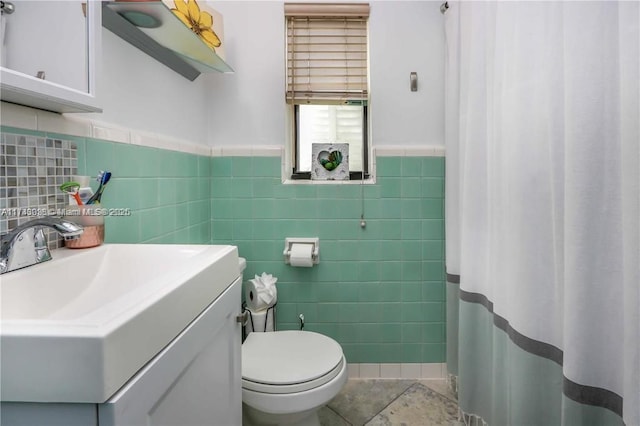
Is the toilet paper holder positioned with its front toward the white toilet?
yes

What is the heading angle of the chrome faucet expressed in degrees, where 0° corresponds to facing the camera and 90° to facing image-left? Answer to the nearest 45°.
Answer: approximately 315°

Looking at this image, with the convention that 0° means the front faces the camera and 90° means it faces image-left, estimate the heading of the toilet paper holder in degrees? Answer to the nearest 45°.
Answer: approximately 0°

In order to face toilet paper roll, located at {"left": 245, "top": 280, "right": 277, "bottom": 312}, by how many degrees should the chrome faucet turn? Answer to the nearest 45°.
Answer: approximately 90° to its left
